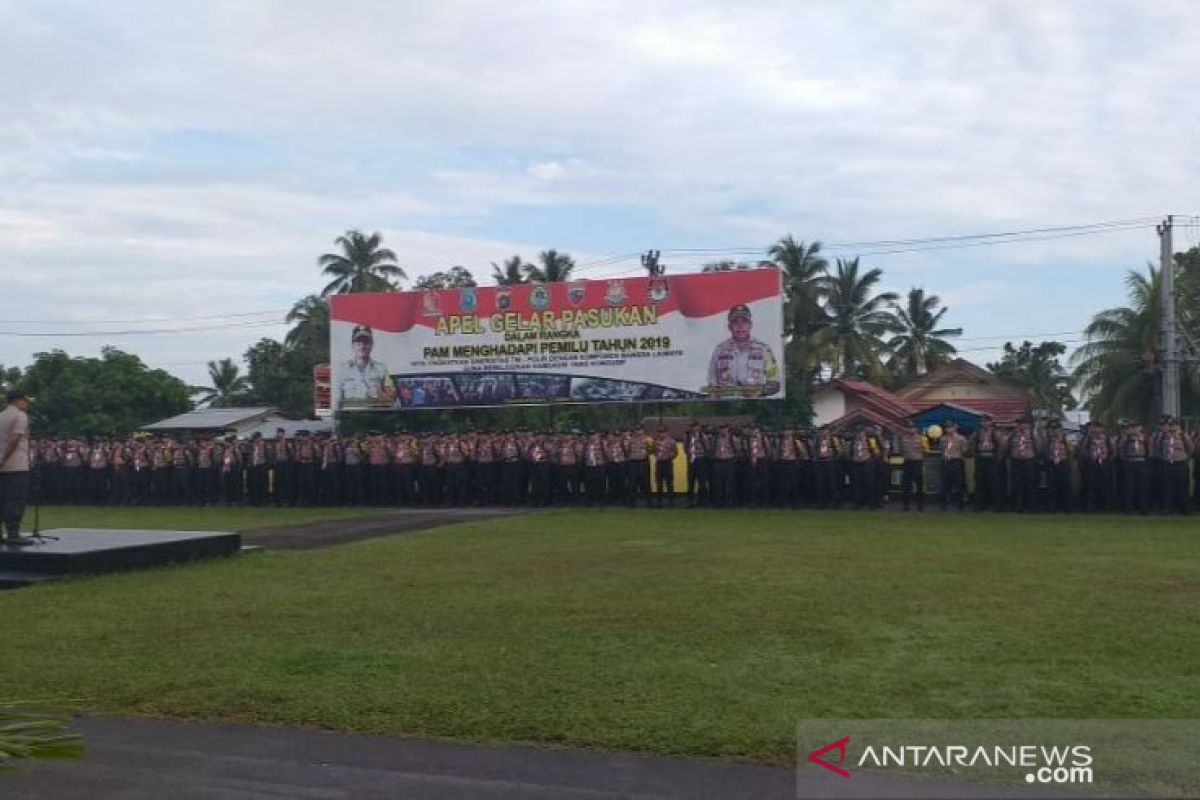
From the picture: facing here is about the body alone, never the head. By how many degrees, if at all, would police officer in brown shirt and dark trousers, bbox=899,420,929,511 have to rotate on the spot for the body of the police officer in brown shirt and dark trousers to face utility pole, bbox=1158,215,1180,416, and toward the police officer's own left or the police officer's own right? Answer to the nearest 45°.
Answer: approximately 135° to the police officer's own left

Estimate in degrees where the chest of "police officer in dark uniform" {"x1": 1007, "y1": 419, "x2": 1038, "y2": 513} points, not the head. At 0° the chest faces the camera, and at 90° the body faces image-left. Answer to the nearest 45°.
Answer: approximately 0°

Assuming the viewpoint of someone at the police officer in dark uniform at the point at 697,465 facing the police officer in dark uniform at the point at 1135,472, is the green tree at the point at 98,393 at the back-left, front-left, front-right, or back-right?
back-left

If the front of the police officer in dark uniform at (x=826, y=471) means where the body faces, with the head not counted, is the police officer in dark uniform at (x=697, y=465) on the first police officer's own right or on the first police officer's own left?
on the first police officer's own right

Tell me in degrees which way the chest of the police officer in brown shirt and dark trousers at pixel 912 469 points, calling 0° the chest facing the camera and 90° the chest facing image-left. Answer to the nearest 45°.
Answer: approximately 0°

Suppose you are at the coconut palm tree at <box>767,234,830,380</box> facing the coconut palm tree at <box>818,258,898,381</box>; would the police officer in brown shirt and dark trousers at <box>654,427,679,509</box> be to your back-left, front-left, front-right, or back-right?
back-right

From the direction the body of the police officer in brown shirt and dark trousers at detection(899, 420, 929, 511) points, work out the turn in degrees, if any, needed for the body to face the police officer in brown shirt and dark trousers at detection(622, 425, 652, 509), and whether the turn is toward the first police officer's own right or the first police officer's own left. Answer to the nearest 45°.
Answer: approximately 90° to the first police officer's own right

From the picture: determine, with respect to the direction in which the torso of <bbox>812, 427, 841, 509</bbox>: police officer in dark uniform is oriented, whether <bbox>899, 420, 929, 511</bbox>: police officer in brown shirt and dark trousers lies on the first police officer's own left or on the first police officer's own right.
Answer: on the first police officer's own left

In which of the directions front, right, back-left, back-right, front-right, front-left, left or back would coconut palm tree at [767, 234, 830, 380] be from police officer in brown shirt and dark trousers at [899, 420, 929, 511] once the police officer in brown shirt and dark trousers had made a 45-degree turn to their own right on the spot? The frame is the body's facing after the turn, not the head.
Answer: back-right
